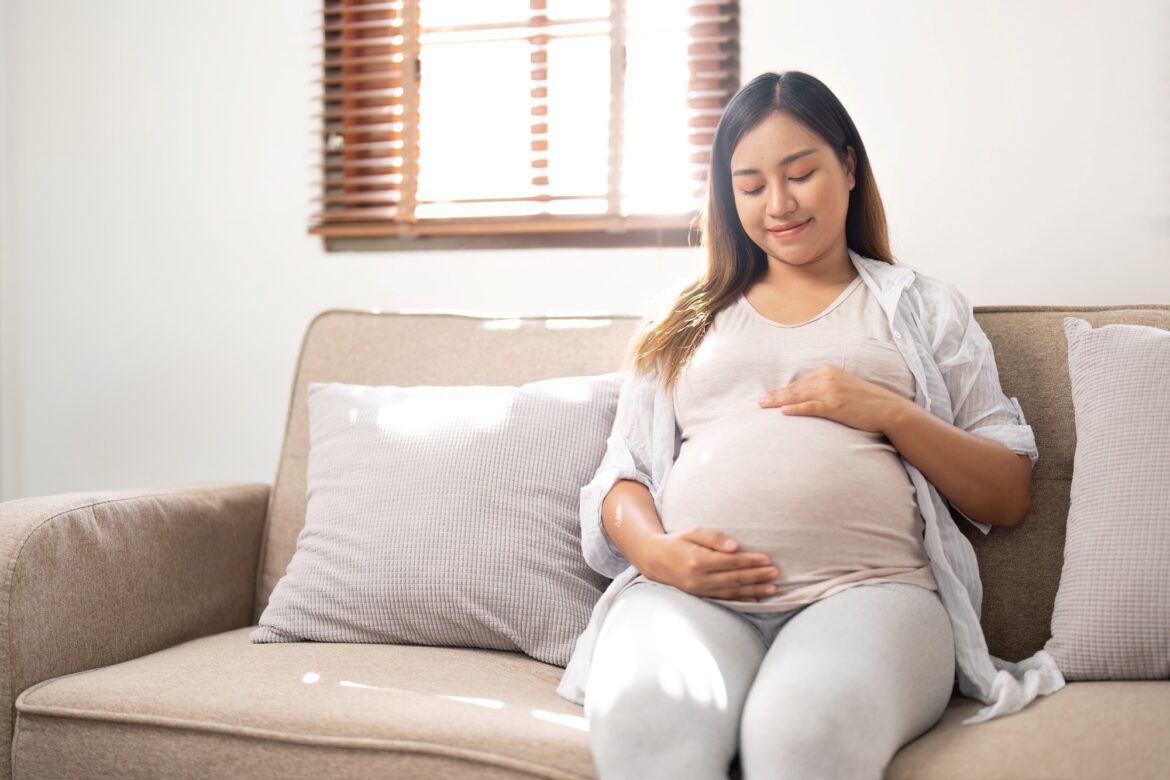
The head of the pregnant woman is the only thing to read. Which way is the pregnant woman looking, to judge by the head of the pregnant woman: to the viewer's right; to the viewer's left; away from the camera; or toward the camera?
toward the camera

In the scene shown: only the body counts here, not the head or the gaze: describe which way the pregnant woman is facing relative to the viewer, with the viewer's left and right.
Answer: facing the viewer
